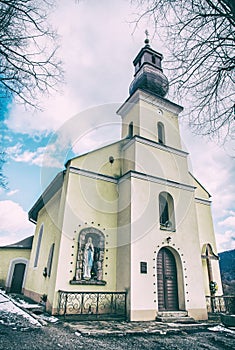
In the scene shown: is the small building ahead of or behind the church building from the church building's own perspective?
behind

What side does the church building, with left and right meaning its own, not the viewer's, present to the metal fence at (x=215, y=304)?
left

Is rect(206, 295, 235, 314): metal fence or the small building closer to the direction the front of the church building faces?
the metal fence

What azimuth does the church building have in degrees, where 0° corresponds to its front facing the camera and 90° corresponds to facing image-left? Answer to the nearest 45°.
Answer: approximately 315°
